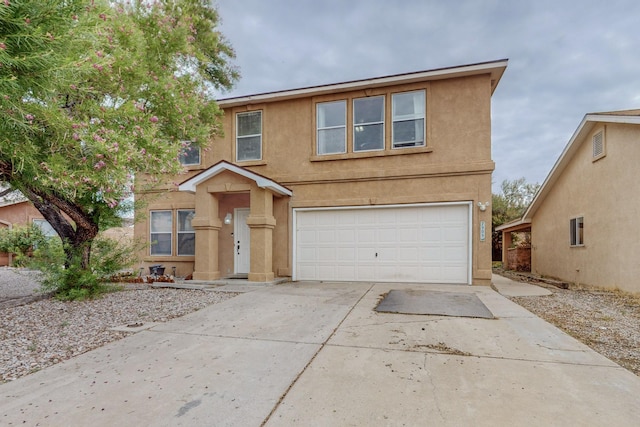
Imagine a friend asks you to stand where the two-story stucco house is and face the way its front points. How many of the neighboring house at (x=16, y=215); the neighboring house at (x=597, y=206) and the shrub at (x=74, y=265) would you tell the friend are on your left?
1

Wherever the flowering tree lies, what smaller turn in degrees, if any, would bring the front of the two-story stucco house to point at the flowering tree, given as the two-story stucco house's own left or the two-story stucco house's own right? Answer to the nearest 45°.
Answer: approximately 45° to the two-story stucco house's own right

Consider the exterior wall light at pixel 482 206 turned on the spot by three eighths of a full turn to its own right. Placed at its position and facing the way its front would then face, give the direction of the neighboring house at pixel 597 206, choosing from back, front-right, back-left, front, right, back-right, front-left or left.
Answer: right

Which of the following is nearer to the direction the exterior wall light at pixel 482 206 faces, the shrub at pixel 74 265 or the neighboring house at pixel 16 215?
the shrub

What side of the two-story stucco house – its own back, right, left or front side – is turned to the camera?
front

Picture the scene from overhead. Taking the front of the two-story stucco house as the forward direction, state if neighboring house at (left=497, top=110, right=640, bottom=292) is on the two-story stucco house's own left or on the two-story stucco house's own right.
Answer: on the two-story stucco house's own left

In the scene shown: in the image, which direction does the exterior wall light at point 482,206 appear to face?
toward the camera

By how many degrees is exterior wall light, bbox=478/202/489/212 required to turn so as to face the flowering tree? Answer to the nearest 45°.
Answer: approximately 45° to its right

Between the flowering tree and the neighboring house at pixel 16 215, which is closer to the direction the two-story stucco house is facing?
the flowering tree

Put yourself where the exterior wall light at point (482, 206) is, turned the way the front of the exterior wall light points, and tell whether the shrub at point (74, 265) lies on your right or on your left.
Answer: on your right
